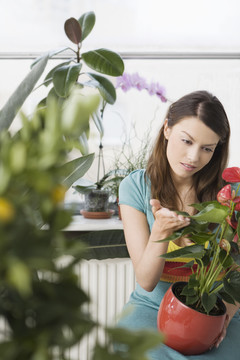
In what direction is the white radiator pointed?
toward the camera

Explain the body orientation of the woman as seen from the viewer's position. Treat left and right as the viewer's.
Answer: facing the viewer and to the right of the viewer

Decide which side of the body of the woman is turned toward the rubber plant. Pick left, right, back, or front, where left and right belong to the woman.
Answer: back

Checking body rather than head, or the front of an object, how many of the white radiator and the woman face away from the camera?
0

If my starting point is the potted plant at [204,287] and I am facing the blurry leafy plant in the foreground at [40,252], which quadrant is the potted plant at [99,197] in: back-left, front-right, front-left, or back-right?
back-right

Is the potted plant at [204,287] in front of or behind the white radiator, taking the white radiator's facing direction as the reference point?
in front

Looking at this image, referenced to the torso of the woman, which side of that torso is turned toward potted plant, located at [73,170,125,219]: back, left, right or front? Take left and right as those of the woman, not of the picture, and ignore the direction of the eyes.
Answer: back
